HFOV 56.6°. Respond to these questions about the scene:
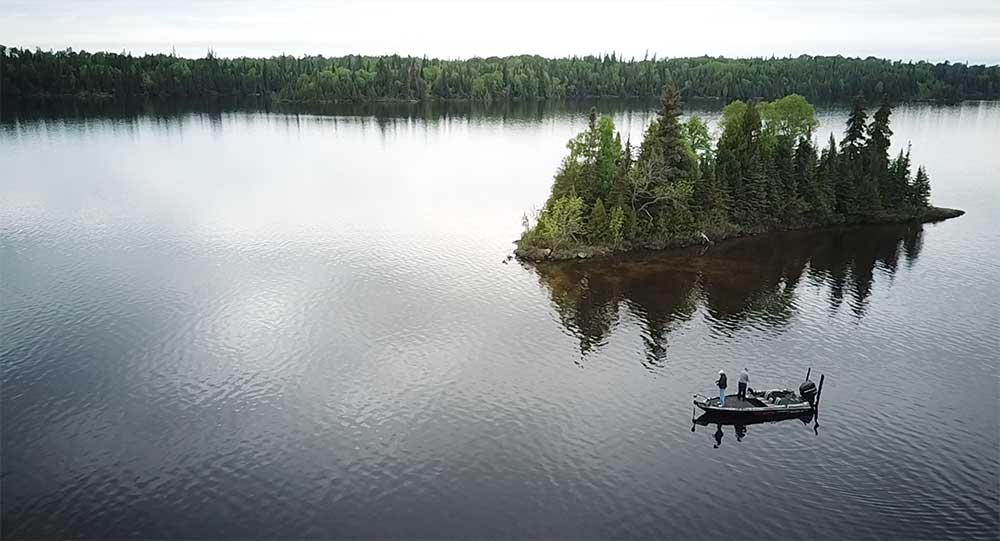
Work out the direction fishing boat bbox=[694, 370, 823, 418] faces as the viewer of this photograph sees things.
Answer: facing to the left of the viewer

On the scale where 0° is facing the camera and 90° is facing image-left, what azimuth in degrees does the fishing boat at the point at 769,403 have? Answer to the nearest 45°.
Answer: approximately 90°
